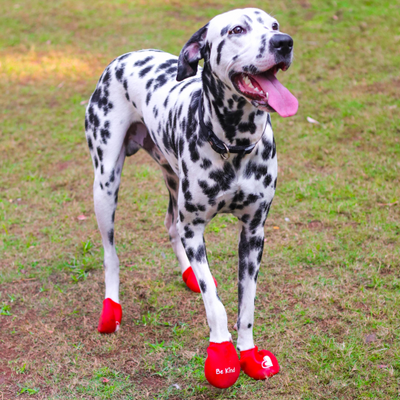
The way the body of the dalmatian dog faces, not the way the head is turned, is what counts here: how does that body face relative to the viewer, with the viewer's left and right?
facing the viewer and to the right of the viewer
